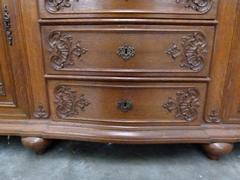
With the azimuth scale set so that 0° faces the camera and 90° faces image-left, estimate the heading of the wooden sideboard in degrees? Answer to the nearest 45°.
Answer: approximately 0°
